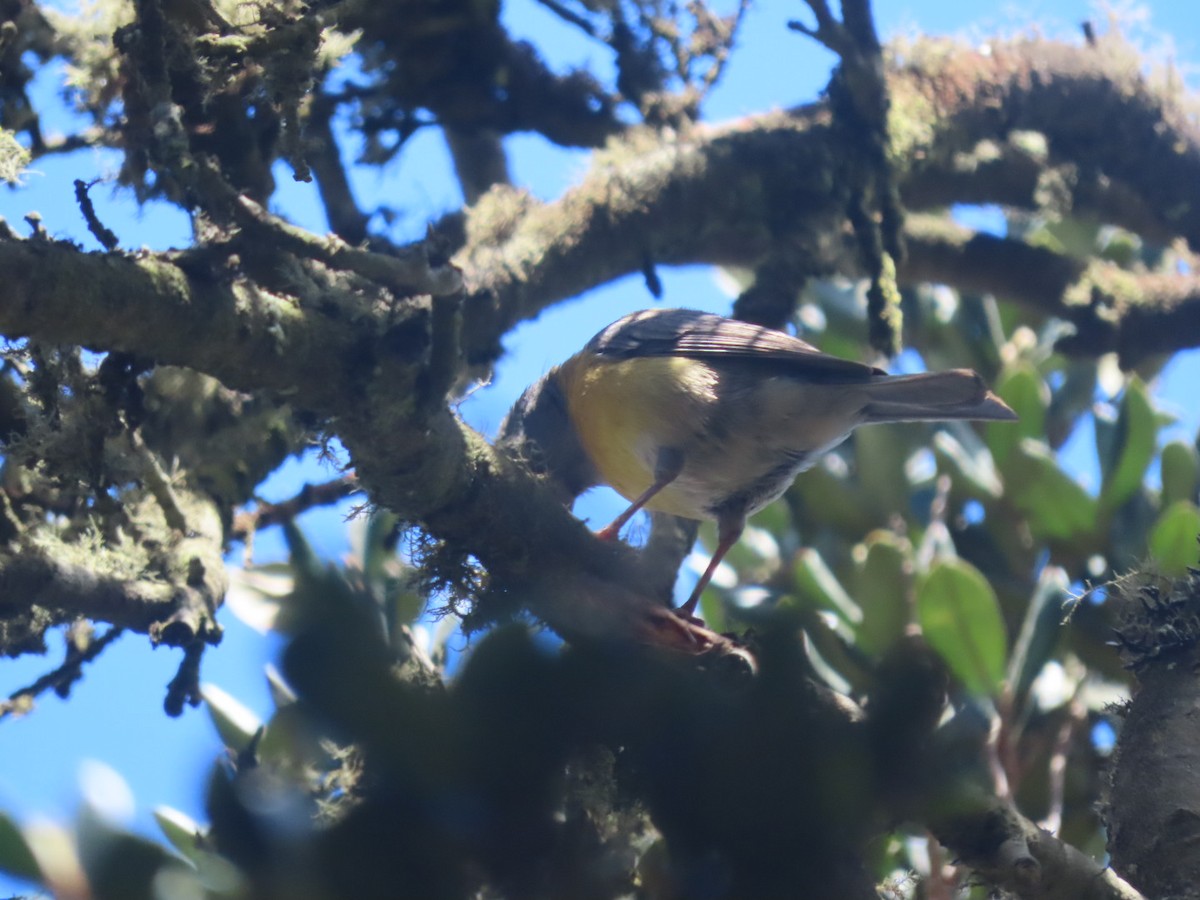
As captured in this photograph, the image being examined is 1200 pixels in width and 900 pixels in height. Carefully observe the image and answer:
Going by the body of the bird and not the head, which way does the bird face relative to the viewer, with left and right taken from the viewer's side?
facing to the left of the viewer
